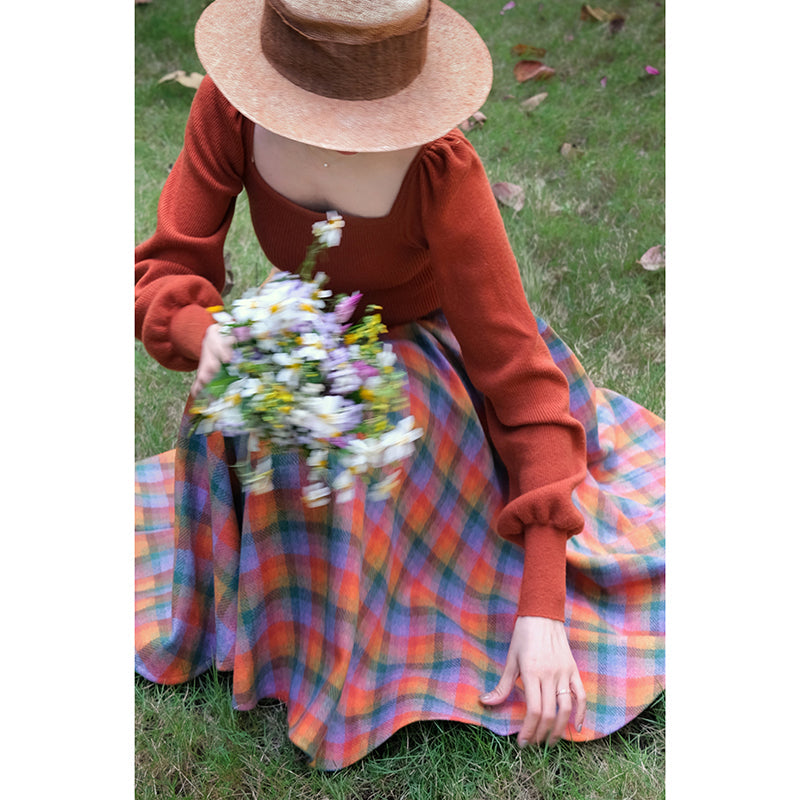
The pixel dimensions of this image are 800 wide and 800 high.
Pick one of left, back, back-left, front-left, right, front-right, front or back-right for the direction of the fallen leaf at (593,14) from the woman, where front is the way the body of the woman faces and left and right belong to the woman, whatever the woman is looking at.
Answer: back

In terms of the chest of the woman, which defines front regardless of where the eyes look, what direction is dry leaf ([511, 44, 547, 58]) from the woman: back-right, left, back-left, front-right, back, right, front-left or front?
back

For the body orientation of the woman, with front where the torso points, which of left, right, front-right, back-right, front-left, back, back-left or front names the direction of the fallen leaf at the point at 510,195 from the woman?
back

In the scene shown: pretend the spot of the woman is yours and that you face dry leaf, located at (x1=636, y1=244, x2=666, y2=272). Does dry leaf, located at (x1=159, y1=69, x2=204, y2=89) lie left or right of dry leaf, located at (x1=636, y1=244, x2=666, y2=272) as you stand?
left

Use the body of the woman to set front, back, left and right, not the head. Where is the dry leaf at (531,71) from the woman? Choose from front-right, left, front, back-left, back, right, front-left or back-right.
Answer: back

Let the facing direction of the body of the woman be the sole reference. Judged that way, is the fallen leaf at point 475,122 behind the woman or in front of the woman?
behind

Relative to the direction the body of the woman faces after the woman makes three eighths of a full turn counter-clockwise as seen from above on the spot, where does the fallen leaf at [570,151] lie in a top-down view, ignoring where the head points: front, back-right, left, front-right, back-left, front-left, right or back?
front-left

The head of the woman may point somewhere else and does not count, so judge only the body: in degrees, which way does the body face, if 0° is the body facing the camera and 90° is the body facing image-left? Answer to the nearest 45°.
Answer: approximately 0°

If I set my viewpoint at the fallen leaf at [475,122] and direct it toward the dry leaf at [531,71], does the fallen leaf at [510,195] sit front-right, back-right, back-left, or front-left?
back-right

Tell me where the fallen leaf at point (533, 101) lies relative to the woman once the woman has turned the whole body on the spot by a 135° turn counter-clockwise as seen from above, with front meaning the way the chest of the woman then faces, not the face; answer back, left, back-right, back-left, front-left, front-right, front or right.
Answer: front-left
